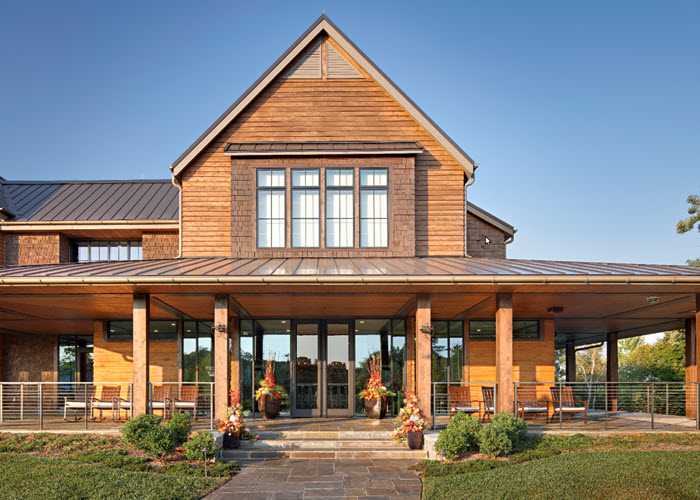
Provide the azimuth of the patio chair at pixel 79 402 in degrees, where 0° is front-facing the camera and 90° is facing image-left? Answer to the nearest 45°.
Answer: approximately 45°

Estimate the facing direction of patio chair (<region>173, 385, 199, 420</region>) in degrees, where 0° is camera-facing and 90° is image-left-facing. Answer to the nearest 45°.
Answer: approximately 45°

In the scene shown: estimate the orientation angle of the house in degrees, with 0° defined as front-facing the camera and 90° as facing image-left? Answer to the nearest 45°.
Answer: approximately 0°

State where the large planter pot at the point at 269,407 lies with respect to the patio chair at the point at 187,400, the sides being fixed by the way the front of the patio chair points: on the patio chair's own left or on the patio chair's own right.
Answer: on the patio chair's own left

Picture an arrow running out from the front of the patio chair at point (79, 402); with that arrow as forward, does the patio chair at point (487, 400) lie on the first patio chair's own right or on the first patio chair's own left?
on the first patio chair's own left

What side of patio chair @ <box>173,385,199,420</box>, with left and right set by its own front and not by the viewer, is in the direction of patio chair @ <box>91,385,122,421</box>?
right

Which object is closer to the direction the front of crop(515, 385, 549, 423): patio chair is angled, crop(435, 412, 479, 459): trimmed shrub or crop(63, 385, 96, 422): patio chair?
the trimmed shrub
